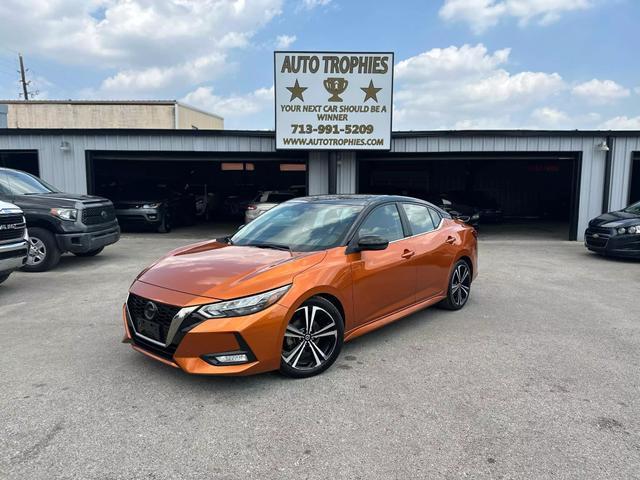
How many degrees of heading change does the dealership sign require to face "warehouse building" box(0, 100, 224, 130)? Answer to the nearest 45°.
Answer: approximately 135° to its right

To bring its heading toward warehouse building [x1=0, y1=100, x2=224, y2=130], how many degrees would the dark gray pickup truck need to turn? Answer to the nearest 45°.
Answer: approximately 135° to its left

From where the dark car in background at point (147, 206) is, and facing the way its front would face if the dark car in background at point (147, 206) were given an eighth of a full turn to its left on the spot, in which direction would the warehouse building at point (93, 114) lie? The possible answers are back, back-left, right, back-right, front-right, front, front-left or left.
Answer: back

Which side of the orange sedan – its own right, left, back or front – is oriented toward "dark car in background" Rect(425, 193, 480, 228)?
back

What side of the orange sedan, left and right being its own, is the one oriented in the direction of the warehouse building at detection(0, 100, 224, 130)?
right

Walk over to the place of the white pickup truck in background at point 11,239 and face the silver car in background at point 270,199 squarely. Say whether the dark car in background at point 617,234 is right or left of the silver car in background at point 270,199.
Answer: right

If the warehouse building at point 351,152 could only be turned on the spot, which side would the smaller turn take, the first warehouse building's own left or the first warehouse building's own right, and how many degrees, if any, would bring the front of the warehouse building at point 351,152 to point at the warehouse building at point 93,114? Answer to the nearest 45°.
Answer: approximately 135° to the first warehouse building's own right

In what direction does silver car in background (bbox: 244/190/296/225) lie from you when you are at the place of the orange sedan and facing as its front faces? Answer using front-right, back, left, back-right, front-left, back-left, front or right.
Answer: back-right
